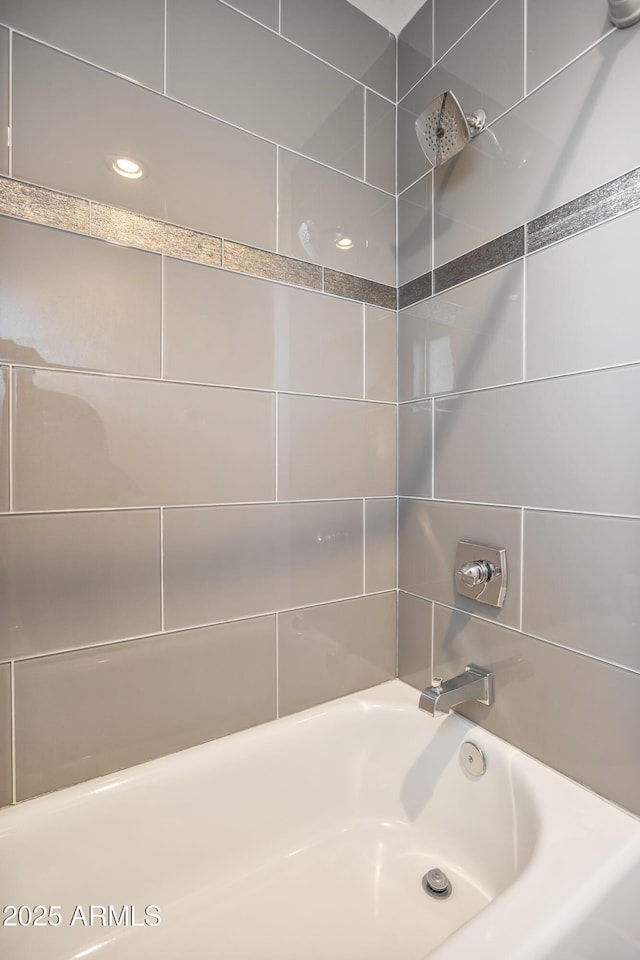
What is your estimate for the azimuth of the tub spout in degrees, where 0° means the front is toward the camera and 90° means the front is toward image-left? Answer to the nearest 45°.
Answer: approximately 45°

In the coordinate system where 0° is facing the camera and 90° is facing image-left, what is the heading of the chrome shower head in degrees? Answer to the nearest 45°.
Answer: approximately 45°
